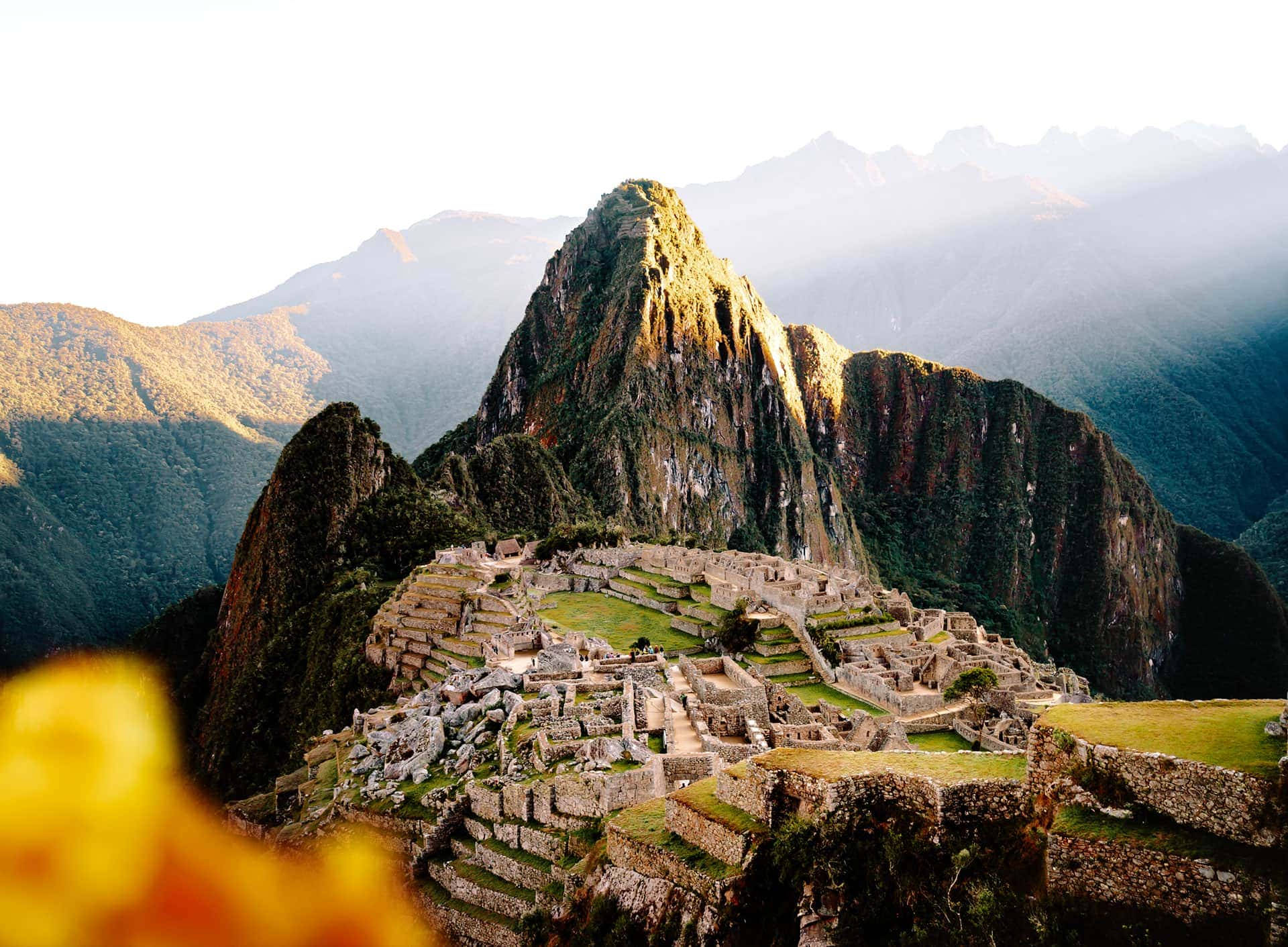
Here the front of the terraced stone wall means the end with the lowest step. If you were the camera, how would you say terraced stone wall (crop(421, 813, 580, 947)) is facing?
facing the viewer and to the left of the viewer

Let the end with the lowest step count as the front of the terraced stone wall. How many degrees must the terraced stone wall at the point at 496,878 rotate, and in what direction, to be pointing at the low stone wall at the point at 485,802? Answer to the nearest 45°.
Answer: approximately 135° to its right

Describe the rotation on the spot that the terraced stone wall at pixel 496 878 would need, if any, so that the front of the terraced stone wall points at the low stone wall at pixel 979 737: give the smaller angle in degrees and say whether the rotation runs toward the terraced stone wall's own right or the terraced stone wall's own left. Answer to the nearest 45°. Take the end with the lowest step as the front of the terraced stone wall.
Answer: approximately 180°

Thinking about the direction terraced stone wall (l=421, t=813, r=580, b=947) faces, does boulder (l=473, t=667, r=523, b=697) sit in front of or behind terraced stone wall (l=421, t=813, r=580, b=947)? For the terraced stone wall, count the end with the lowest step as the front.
behind

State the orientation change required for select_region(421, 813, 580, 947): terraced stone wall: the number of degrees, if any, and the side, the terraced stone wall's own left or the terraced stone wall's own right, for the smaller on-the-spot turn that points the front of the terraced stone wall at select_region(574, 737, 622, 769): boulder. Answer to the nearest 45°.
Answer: approximately 135° to the terraced stone wall's own left

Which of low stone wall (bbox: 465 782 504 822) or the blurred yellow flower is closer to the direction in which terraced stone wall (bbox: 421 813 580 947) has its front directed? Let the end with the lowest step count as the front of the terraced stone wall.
the blurred yellow flower

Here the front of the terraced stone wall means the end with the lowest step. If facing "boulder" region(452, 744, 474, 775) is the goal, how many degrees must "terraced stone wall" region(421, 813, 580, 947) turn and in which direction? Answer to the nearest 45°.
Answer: approximately 135° to its right

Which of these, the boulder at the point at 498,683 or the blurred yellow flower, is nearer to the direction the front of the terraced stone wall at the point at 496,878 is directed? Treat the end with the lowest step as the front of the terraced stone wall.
the blurred yellow flower

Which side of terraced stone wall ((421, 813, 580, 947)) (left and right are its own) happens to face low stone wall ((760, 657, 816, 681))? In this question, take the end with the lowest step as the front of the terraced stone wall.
back

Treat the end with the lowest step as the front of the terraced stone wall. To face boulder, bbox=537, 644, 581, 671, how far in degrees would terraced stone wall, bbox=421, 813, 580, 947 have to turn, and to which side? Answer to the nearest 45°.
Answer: approximately 135° to its right
